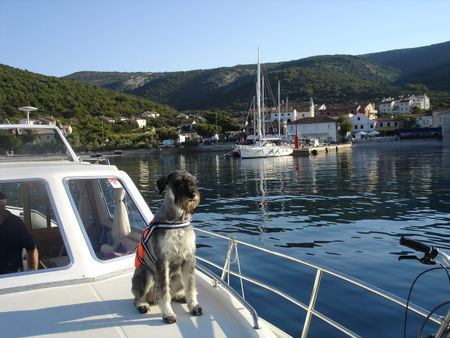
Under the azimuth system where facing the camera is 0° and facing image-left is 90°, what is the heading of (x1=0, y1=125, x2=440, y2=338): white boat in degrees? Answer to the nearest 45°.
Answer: approximately 315°

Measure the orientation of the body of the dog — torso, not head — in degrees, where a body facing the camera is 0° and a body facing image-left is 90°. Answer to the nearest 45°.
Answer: approximately 315°

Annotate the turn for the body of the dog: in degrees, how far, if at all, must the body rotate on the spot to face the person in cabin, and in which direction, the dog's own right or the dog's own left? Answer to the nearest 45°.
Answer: approximately 180°
